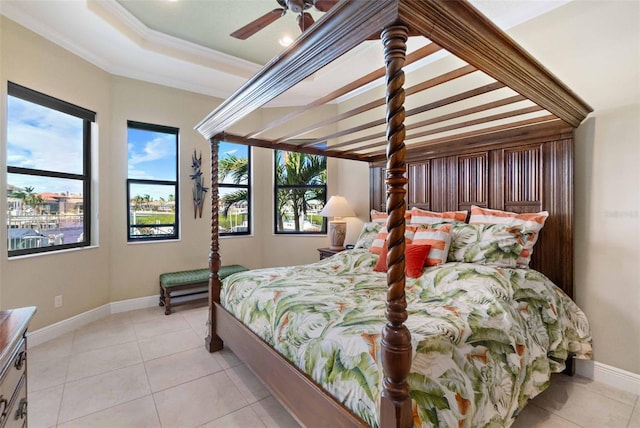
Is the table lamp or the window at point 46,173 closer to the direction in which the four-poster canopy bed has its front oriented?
the window

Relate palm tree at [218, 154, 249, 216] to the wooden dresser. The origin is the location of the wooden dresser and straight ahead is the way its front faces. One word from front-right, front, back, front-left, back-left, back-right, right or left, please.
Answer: front-left

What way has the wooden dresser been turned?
to the viewer's right

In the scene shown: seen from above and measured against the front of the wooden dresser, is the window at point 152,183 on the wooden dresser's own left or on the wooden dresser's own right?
on the wooden dresser's own left

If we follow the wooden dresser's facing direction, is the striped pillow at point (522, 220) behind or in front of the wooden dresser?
in front

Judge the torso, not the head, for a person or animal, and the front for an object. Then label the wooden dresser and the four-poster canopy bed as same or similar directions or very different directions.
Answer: very different directions

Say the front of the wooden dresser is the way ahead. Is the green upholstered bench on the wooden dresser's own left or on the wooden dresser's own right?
on the wooden dresser's own left

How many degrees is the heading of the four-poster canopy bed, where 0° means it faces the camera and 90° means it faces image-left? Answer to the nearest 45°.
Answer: approximately 45°

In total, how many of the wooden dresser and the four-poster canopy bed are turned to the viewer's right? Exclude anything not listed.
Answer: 1

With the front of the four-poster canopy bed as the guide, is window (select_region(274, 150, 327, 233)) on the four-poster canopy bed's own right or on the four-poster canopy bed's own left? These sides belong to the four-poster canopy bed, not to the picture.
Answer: on the four-poster canopy bed's own right
